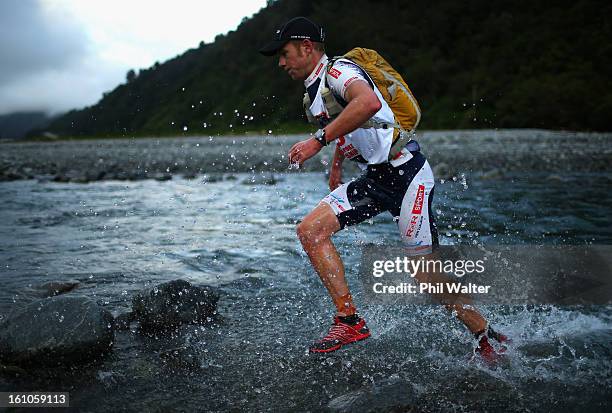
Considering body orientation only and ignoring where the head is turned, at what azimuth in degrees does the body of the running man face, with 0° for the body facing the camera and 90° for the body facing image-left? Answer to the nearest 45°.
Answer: approximately 90°

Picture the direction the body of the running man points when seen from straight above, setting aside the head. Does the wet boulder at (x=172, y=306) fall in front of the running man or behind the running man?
in front

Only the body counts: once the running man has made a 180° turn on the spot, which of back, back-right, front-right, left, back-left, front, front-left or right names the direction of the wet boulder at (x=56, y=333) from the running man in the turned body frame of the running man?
back

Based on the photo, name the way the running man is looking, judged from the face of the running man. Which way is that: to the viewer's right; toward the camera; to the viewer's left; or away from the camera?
to the viewer's left
